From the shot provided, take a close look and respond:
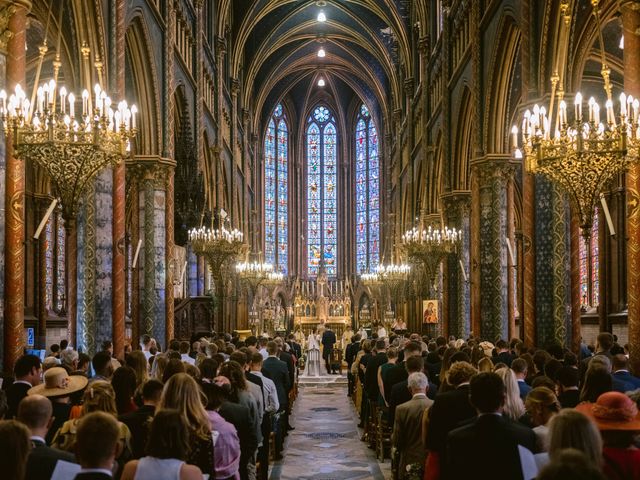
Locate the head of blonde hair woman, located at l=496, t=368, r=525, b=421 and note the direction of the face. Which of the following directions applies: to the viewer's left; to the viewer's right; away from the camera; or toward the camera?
away from the camera

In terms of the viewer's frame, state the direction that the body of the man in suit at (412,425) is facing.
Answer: away from the camera

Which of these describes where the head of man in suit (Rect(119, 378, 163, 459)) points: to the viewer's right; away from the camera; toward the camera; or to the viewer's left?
away from the camera

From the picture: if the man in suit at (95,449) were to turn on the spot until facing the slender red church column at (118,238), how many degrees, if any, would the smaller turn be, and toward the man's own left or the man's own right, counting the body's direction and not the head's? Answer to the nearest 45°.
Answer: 0° — they already face it

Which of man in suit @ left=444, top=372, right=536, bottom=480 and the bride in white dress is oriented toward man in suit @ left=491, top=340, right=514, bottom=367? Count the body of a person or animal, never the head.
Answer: man in suit @ left=444, top=372, right=536, bottom=480

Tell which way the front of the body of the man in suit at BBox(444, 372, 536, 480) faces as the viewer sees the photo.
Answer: away from the camera

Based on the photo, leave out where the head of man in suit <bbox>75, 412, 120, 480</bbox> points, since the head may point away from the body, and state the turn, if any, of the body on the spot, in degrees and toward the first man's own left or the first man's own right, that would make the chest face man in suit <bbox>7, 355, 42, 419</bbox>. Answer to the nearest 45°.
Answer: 0° — they already face them

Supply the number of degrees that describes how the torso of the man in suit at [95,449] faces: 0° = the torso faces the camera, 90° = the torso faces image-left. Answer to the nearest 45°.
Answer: approximately 180°

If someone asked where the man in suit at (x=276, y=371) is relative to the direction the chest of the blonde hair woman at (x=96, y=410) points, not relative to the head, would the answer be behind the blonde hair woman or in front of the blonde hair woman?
in front

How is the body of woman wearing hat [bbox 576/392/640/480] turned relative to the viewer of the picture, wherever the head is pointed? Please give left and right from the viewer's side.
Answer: facing away from the viewer

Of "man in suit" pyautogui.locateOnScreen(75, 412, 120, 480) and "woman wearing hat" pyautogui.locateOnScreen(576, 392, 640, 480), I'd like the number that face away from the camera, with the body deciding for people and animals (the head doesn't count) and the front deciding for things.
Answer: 2

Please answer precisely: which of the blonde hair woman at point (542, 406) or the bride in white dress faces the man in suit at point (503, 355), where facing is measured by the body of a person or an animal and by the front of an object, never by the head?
the blonde hair woman

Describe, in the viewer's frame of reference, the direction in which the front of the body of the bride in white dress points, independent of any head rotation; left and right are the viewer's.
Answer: facing away from the viewer

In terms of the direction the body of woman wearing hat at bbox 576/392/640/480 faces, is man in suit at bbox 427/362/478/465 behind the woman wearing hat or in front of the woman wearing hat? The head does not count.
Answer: in front

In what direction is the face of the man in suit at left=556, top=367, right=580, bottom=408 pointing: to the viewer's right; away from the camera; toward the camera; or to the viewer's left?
away from the camera

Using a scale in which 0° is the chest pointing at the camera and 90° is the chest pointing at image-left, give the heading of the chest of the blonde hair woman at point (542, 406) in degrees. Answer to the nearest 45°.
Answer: approximately 180°
